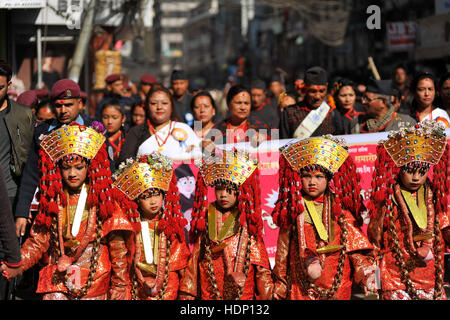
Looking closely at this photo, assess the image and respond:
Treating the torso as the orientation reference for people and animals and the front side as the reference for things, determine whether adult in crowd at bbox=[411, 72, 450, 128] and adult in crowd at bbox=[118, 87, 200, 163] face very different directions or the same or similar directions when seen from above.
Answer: same or similar directions

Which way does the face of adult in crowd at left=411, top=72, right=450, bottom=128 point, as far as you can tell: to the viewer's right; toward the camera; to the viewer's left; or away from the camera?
toward the camera

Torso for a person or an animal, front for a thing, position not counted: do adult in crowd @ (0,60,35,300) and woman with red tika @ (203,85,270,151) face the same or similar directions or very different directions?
same or similar directions

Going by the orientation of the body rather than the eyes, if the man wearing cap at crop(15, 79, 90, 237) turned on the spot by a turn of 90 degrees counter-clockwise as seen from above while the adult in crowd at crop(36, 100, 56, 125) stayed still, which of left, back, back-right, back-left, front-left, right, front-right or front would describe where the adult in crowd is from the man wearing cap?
left

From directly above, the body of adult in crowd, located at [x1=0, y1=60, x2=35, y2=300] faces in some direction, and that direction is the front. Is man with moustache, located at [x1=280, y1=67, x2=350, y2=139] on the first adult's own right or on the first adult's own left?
on the first adult's own left

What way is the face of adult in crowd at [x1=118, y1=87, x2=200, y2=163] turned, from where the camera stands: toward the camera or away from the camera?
toward the camera

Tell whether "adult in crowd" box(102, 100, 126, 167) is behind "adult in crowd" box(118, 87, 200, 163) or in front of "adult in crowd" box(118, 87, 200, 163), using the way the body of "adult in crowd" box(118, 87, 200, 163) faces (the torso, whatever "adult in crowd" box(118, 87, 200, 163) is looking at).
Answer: behind

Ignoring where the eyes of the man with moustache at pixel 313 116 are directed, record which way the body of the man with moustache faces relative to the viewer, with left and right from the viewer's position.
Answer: facing the viewer

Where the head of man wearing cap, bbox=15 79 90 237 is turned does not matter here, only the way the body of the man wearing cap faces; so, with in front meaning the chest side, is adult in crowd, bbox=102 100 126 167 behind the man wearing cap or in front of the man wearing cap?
behind

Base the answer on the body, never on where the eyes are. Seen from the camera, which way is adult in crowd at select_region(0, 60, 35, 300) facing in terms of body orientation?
toward the camera

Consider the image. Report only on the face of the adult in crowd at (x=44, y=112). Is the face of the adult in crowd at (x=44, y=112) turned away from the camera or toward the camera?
toward the camera

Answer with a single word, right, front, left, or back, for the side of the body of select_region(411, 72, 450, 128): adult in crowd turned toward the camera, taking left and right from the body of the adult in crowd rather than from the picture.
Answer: front

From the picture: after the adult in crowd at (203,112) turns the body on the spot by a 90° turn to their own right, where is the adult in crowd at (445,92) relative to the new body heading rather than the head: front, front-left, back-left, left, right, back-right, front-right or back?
back
